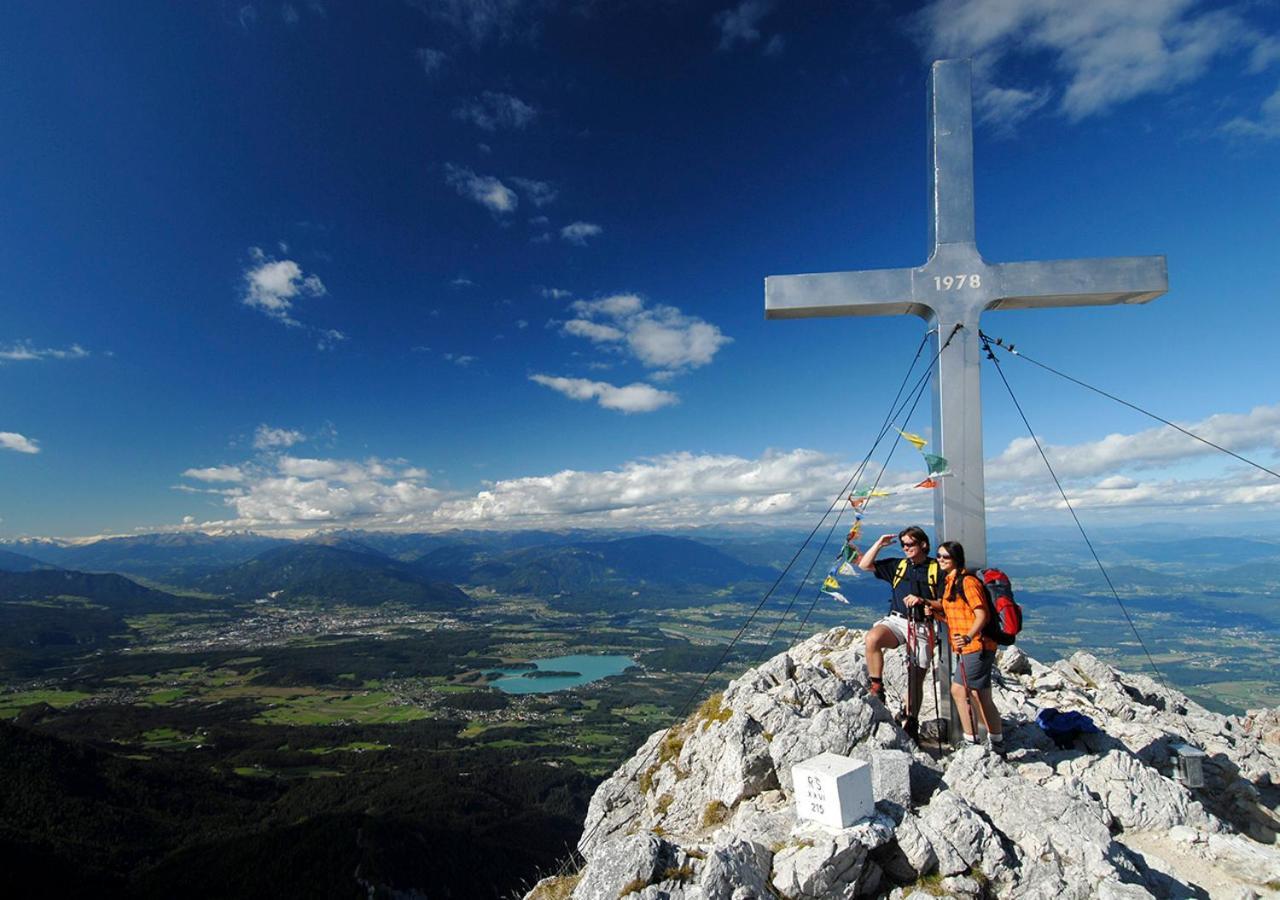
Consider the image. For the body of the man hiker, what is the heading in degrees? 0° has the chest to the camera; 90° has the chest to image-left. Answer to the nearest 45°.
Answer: approximately 45°

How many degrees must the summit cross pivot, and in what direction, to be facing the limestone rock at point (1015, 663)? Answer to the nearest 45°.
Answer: approximately 180°

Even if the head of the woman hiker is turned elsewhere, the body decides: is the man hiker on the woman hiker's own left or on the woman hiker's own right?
on the woman hiker's own right

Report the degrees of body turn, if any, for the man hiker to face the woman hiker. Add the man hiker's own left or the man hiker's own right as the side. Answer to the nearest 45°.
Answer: approximately 90° to the man hiker's own left
